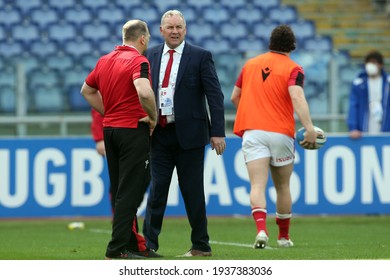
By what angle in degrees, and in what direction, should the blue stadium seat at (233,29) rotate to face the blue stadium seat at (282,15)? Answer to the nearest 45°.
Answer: approximately 135° to its left

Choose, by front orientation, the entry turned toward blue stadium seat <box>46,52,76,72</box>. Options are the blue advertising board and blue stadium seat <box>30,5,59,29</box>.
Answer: blue stadium seat <box>30,5,59,29</box>

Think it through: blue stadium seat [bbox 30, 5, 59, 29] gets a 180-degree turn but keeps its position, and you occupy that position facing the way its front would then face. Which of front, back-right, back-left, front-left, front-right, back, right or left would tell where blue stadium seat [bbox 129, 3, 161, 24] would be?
right

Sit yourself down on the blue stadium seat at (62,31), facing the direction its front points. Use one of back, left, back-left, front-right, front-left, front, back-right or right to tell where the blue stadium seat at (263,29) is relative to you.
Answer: left

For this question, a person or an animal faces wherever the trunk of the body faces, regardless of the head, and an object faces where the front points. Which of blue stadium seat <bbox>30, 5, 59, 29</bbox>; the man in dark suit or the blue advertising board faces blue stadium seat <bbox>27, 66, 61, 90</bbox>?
blue stadium seat <bbox>30, 5, 59, 29</bbox>

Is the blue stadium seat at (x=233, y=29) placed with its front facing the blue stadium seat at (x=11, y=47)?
no

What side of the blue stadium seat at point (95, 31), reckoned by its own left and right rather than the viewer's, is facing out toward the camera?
front

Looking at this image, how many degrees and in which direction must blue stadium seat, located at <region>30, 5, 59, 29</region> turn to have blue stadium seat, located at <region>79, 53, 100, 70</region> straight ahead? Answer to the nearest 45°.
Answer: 0° — it already faces it

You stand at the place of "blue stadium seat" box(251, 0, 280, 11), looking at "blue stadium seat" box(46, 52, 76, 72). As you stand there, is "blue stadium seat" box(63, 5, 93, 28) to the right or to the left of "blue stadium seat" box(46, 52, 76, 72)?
right

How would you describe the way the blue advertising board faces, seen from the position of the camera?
facing the viewer

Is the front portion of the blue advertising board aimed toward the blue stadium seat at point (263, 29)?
no

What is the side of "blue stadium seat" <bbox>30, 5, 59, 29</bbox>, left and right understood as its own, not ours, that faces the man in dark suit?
front

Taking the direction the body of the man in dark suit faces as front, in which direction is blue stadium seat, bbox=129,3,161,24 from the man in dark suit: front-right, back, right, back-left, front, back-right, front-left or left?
back-right

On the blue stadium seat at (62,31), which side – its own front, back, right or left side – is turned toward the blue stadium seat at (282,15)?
left

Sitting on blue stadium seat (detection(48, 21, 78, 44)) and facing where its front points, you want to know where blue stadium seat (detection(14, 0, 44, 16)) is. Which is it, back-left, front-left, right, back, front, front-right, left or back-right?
back-right

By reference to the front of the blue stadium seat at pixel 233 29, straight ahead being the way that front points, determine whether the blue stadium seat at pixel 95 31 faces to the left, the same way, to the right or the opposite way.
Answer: the same way

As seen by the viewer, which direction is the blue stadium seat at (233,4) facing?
toward the camera

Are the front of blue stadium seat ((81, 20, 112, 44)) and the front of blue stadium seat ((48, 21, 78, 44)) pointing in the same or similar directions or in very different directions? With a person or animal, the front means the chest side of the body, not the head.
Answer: same or similar directions
